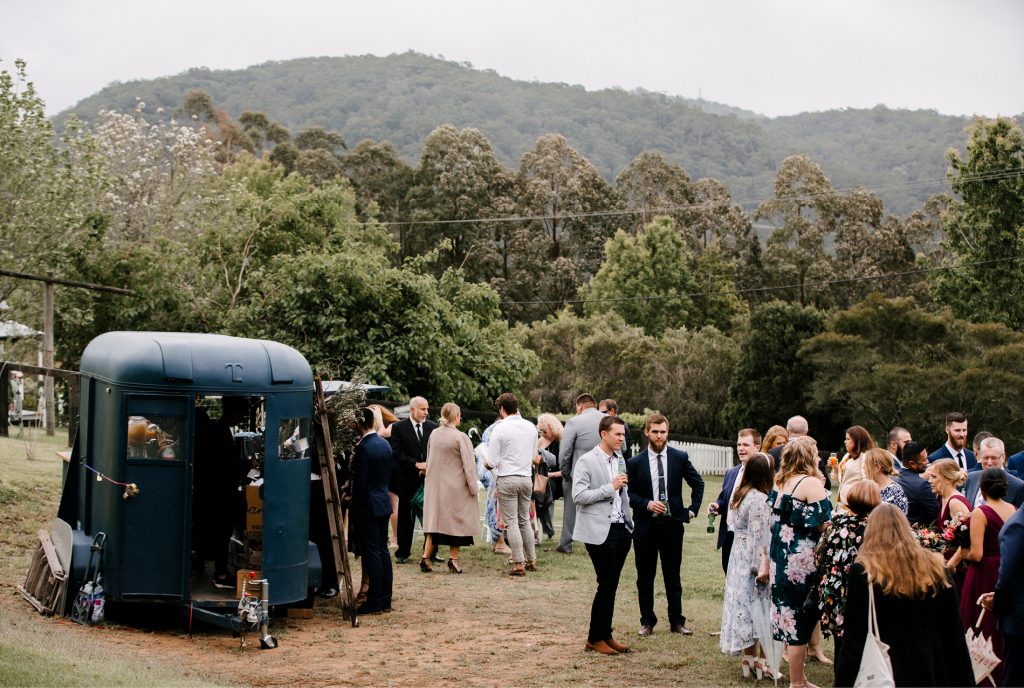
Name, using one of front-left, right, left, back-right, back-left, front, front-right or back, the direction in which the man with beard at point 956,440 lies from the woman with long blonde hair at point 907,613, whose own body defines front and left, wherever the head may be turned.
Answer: front

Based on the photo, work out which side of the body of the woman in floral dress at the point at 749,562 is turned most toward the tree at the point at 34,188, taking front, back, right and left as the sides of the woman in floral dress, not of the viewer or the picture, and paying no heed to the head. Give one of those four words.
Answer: left

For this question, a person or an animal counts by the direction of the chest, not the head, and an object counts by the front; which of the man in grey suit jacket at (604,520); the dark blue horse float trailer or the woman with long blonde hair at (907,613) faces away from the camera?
the woman with long blonde hair

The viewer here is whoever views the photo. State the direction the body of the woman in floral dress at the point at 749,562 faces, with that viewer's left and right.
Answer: facing away from the viewer and to the right of the viewer

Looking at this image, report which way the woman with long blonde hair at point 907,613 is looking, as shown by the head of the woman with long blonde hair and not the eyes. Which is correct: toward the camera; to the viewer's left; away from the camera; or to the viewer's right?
away from the camera

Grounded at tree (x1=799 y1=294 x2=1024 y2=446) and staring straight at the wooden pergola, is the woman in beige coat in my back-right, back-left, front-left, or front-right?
front-left

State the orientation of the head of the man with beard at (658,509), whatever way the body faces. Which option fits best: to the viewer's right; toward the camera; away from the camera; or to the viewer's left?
toward the camera

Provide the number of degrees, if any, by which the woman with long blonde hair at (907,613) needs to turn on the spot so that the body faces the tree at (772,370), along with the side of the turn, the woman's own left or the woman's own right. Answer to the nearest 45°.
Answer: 0° — they already face it

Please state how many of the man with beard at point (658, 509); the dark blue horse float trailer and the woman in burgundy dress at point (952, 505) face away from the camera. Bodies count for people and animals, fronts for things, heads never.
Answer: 0

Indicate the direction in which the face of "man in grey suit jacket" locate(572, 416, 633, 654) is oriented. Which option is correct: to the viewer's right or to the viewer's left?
to the viewer's right

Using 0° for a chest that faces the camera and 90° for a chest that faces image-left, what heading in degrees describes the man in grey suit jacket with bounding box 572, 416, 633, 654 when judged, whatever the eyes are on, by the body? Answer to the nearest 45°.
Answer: approximately 315°

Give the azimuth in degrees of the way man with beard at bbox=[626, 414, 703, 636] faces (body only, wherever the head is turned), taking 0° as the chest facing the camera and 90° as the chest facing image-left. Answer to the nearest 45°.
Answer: approximately 0°

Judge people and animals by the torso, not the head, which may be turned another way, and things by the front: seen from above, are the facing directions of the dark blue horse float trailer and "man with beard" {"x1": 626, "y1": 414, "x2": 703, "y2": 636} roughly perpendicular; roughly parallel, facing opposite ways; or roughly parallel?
roughly parallel

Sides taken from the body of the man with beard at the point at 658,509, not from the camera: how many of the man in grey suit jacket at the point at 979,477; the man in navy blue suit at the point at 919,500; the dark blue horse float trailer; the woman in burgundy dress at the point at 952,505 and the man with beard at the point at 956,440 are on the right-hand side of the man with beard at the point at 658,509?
1

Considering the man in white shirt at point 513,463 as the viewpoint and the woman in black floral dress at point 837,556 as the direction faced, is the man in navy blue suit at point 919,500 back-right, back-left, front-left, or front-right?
front-left

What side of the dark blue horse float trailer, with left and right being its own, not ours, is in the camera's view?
front
